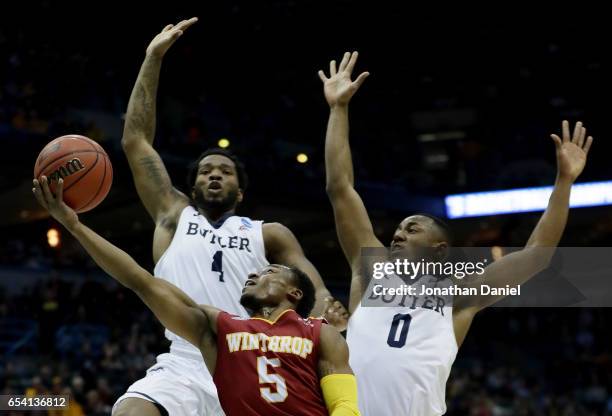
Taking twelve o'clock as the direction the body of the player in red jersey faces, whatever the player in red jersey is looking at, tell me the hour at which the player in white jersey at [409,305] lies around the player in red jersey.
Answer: The player in white jersey is roughly at 8 o'clock from the player in red jersey.

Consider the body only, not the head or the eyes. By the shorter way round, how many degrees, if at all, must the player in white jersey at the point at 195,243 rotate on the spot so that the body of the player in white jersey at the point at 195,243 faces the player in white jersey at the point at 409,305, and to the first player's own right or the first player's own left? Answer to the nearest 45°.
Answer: approximately 45° to the first player's own left

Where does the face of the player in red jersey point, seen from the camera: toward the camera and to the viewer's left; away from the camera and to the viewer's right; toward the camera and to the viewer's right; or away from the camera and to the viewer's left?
toward the camera and to the viewer's left

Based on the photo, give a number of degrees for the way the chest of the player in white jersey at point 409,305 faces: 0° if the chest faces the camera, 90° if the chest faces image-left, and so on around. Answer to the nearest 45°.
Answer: approximately 0°

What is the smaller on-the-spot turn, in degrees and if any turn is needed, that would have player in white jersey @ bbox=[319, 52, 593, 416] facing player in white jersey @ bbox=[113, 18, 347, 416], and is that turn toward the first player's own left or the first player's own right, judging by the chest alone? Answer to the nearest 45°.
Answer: approximately 90° to the first player's own right

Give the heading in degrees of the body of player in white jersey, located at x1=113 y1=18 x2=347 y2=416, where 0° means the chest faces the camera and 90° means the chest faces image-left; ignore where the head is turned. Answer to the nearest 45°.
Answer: approximately 0°

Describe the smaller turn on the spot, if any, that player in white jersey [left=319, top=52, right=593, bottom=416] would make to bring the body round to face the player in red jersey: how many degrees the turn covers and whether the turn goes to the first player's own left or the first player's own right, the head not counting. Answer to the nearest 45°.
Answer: approximately 45° to the first player's own right

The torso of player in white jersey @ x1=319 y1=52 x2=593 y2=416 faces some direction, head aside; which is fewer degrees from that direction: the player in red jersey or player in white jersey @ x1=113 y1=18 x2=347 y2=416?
the player in red jersey
